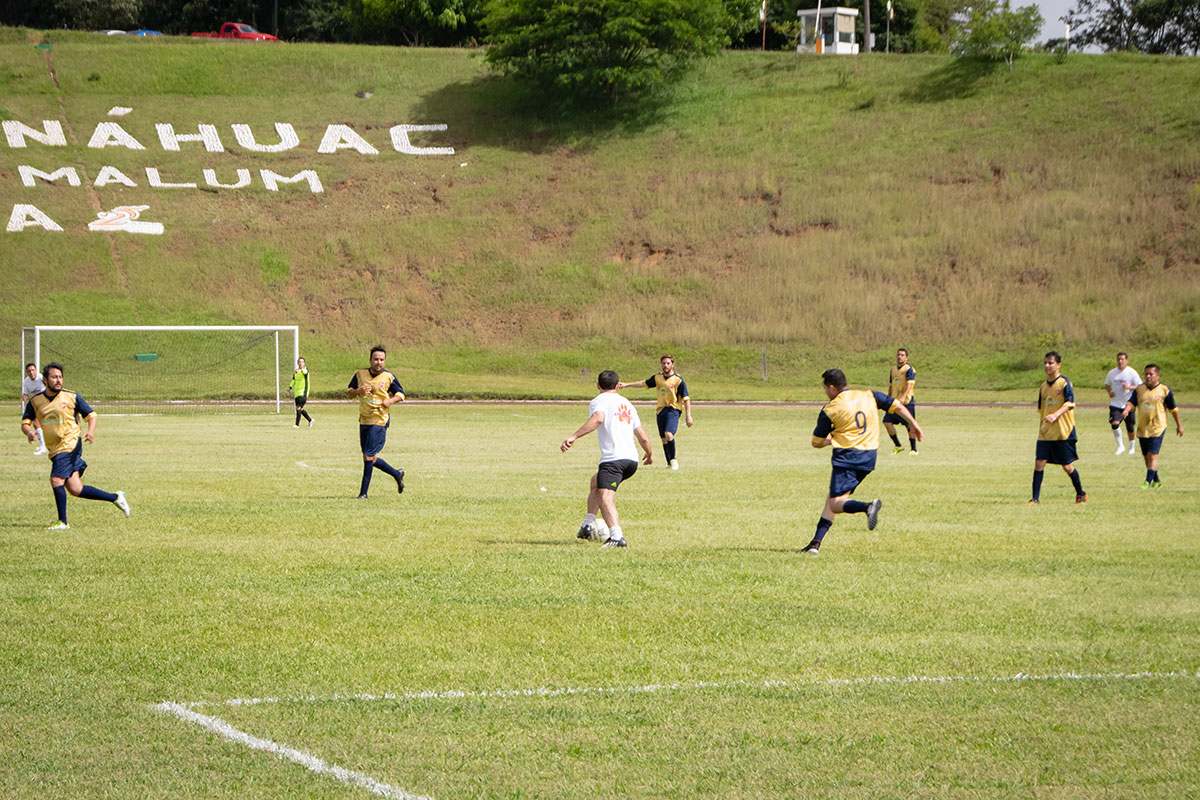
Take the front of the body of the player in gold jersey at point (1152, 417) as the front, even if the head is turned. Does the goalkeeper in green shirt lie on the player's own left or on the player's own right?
on the player's own right

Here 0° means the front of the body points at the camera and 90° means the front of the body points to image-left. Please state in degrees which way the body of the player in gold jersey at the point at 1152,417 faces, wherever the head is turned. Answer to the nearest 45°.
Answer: approximately 45°

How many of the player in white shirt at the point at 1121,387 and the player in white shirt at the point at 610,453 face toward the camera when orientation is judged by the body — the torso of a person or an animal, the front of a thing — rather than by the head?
1

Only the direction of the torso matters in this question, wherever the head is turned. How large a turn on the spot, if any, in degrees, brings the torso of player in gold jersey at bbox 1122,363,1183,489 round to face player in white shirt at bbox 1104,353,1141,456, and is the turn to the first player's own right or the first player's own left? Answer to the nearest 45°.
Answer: approximately 135° to the first player's own right

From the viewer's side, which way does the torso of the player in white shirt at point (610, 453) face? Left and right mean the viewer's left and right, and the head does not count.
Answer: facing away from the viewer and to the left of the viewer

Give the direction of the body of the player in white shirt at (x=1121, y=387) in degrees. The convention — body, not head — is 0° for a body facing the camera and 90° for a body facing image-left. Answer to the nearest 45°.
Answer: approximately 0°

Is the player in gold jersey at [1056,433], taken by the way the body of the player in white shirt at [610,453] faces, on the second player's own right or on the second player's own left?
on the second player's own right
